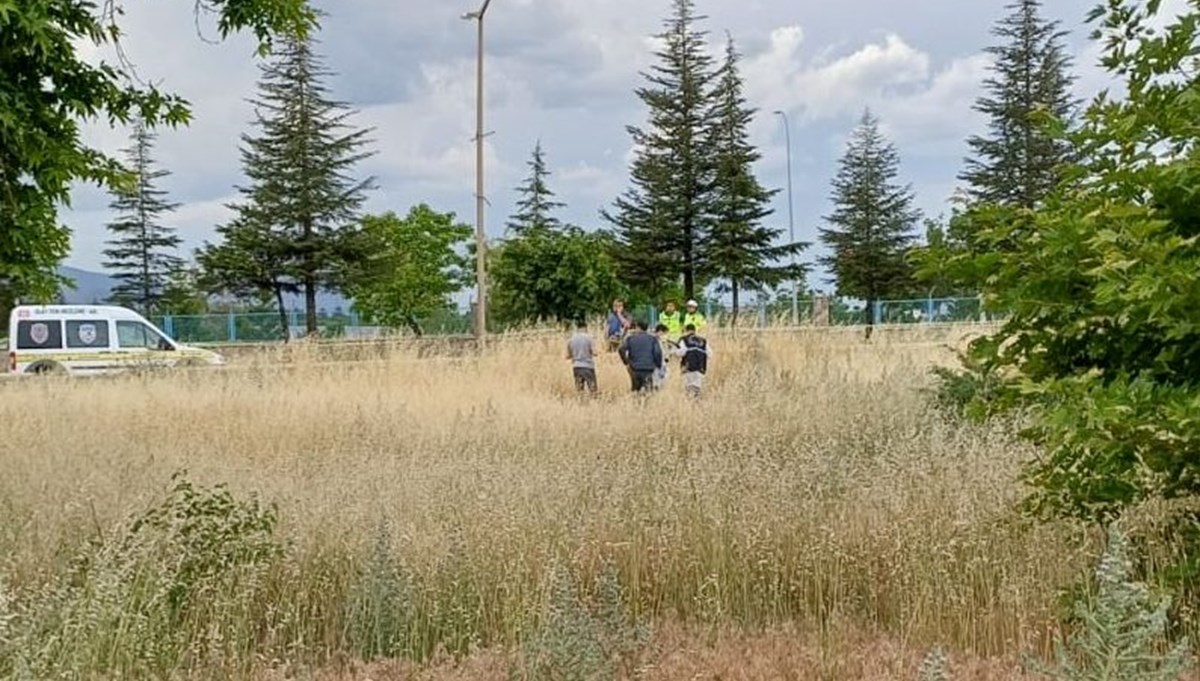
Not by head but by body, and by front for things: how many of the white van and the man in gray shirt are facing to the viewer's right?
1

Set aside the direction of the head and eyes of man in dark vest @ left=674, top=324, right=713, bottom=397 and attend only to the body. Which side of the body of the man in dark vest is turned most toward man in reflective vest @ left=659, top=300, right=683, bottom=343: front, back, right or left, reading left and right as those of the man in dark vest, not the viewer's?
front

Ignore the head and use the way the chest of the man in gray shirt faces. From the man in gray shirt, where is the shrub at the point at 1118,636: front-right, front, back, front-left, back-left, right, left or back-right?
back

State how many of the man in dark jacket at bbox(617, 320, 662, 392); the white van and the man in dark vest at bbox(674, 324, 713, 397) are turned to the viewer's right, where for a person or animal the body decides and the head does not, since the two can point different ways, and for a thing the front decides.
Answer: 1

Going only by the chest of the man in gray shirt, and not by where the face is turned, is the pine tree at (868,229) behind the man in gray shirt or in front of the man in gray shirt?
in front

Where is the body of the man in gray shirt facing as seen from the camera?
away from the camera

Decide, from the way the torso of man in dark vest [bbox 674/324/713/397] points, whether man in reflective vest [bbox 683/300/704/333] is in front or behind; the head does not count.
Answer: in front

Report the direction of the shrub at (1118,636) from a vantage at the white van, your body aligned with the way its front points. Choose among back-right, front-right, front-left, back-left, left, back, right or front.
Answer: right

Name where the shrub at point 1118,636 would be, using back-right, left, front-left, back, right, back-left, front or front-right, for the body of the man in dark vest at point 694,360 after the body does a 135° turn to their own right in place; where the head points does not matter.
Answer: front-right

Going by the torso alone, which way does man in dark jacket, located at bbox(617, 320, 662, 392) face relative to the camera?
away from the camera

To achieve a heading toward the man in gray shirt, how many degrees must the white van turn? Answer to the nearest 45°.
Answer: approximately 45° to its right

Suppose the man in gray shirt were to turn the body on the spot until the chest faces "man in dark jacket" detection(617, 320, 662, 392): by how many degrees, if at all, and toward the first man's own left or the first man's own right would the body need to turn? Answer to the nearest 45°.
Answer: approximately 135° to the first man's own right

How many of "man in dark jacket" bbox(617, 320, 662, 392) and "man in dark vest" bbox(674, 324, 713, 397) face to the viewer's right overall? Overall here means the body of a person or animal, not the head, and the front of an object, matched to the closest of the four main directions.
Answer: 0

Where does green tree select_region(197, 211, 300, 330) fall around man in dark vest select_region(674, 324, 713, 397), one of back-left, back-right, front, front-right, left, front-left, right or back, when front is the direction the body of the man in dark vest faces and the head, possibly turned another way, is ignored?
front-left

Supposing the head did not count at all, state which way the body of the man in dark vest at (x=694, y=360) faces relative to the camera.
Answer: away from the camera

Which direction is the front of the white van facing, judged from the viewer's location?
facing to the right of the viewer
